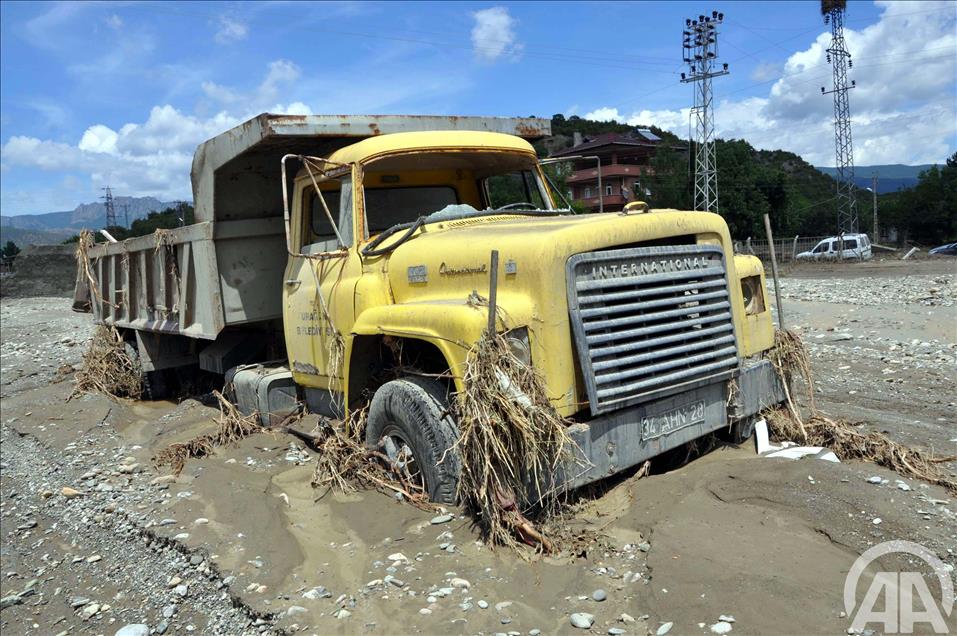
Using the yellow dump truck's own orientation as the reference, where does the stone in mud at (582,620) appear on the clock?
The stone in mud is roughly at 1 o'clock from the yellow dump truck.

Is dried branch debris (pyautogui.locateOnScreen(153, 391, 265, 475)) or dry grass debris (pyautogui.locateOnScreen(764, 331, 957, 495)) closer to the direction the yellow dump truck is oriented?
the dry grass debris

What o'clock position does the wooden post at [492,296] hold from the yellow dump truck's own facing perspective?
The wooden post is roughly at 1 o'clock from the yellow dump truck.

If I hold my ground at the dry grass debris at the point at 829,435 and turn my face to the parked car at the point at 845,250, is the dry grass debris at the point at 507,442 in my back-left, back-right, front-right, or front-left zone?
back-left

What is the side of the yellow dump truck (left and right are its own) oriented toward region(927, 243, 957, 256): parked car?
left

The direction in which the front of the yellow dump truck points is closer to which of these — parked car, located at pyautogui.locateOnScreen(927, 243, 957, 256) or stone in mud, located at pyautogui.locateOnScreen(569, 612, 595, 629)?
the stone in mud

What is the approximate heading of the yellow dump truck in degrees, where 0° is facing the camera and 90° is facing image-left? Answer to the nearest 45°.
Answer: approximately 315°

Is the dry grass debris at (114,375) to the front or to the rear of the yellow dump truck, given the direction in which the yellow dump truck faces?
to the rear

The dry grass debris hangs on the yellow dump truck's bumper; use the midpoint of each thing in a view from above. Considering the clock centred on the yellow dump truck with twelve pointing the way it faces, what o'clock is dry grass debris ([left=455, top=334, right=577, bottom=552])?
The dry grass debris is roughly at 1 o'clock from the yellow dump truck.
